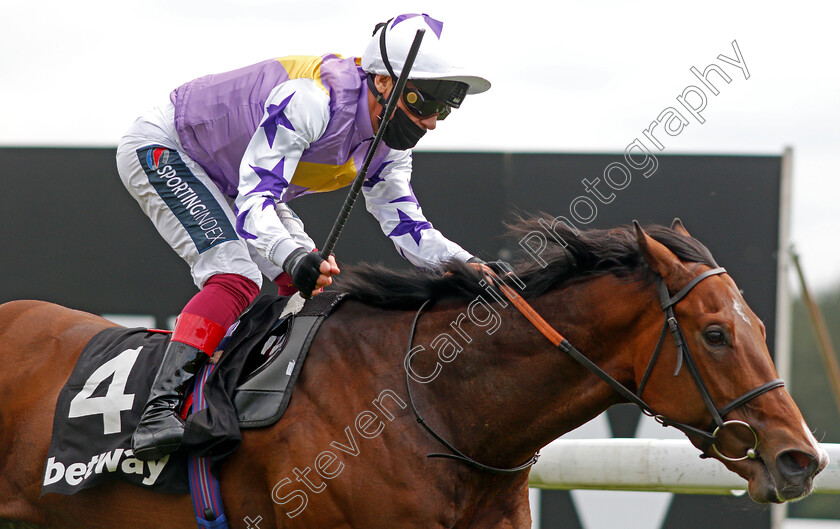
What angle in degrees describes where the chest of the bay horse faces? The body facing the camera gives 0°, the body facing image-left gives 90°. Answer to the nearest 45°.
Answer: approximately 270°
